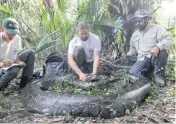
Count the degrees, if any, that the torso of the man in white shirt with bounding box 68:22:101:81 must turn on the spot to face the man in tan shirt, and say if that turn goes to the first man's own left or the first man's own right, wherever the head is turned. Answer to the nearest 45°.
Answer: approximately 90° to the first man's own left

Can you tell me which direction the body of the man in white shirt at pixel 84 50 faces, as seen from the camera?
toward the camera

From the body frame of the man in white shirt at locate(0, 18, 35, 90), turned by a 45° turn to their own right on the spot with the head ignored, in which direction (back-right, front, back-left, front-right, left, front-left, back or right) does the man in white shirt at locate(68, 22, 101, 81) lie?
left

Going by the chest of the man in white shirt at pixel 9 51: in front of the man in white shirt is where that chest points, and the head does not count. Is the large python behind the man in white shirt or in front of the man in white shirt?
in front

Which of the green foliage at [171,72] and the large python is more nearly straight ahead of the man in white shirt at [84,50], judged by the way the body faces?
the large python

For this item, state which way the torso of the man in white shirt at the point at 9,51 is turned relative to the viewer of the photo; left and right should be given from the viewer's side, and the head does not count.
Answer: facing the viewer and to the right of the viewer

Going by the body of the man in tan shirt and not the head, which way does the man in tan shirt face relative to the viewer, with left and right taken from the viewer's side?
facing the viewer and to the left of the viewer

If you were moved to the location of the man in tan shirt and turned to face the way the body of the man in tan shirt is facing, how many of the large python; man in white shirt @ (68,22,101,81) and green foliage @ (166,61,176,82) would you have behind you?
1

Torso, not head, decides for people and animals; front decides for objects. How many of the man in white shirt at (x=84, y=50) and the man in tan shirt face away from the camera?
0

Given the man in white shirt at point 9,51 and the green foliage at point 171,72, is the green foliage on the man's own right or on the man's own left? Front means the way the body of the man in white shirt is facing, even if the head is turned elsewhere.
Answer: on the man's own left

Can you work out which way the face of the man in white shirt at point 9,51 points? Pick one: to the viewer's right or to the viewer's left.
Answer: to the viewer's right

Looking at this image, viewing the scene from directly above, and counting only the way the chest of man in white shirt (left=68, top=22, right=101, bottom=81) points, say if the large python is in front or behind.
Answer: in front
